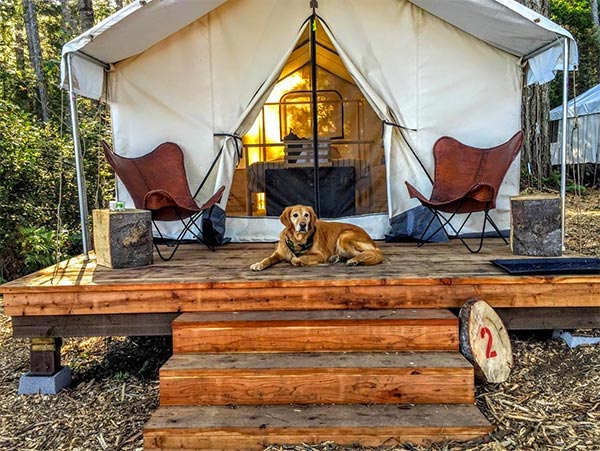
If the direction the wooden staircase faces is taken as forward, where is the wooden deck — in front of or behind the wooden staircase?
behind

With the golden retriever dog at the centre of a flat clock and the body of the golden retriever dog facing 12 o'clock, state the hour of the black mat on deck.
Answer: The black mat on deck is roughly at 8 o'clock from the golden retriever dog.

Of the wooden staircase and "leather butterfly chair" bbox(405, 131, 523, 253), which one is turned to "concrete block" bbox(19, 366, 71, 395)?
the leather butterfly chair

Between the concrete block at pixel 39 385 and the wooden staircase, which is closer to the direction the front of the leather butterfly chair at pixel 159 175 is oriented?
the wooden staircase

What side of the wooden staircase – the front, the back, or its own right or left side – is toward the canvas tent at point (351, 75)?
back

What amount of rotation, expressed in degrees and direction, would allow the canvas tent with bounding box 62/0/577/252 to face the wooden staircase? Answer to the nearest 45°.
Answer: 0° — it already faces it

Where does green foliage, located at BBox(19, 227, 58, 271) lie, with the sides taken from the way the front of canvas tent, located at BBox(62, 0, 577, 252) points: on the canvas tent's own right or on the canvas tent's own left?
on the canvas tent's own right

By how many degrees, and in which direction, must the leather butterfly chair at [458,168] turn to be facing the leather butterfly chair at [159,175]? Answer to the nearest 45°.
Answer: approximately 45° to its right

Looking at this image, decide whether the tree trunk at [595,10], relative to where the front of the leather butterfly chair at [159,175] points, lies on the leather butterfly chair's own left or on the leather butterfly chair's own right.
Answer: on the leather butterfly chair's own left

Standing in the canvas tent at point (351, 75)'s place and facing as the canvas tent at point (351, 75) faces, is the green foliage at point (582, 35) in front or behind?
behind

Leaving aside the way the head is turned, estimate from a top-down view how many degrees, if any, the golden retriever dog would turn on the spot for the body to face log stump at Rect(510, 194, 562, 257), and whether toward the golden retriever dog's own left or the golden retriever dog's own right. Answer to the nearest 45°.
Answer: approximately 135° to the golden retriever dog's own left

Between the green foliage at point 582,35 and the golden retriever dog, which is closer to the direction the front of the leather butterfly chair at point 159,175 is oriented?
the golden retriever dog

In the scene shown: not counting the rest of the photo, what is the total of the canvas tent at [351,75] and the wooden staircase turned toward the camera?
2

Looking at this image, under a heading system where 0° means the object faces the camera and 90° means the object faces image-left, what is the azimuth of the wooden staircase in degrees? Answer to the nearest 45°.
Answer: approximately 0°
